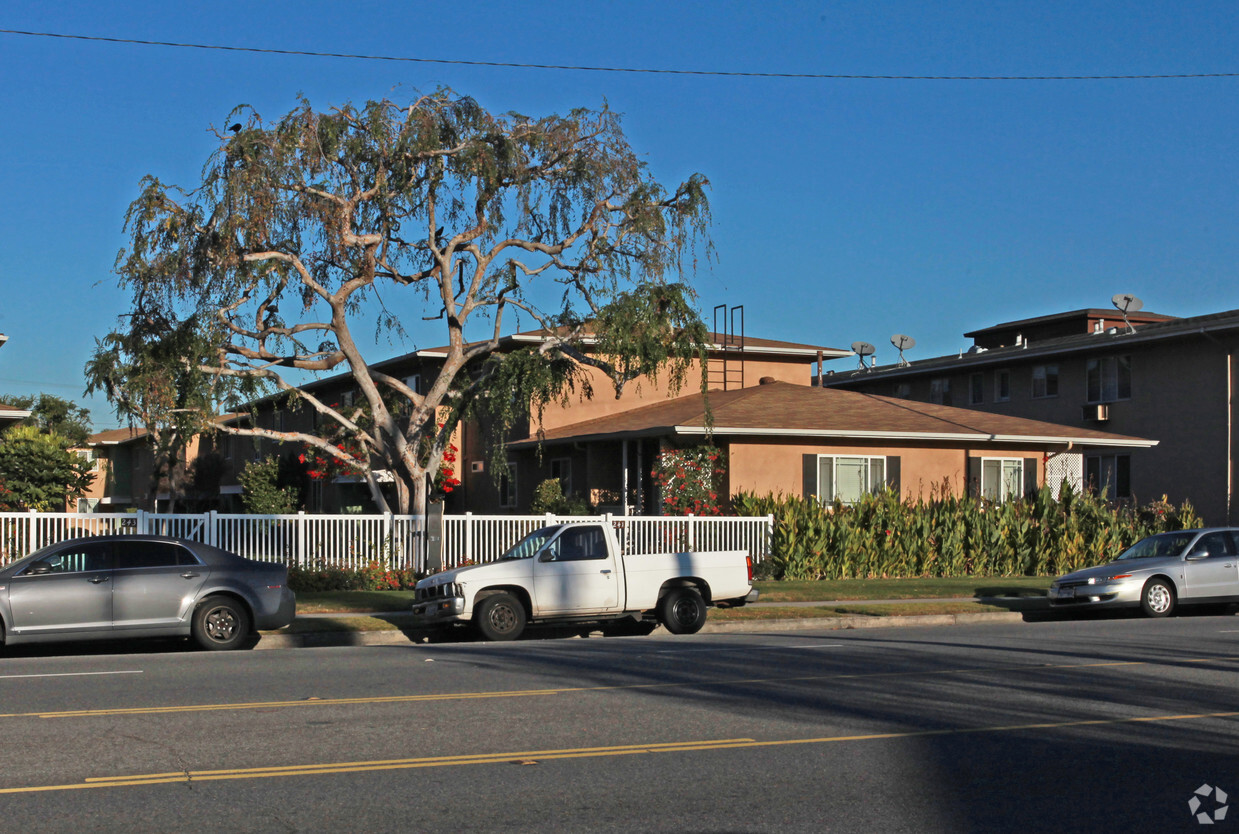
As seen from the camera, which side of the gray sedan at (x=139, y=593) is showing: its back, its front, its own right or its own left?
left

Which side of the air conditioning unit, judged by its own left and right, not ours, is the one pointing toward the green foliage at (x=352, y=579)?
front

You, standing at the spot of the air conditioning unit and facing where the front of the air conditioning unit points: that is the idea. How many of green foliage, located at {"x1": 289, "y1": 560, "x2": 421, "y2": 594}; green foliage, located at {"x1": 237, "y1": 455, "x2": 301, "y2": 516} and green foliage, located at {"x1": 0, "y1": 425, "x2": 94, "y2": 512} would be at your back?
0

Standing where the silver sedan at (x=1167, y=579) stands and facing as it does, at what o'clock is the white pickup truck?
The white pickup truck is roughly at 12 o'clock from the silver sedan.

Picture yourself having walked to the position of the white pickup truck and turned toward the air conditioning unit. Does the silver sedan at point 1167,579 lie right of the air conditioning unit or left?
right

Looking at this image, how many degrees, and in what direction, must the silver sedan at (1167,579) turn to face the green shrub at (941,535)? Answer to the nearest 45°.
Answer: approximately 90° to its right

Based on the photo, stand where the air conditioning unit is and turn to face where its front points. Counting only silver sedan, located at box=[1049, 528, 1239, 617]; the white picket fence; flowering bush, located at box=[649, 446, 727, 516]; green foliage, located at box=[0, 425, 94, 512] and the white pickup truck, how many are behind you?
0

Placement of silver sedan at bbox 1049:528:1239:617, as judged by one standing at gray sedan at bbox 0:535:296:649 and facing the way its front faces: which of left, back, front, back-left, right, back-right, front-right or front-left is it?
back

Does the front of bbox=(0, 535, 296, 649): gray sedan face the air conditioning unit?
no

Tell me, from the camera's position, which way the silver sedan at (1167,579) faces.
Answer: facing the viewer and to the left of the viewer

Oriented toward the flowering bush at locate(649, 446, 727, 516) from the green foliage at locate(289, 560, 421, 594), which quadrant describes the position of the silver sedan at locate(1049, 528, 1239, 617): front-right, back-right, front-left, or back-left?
front-right

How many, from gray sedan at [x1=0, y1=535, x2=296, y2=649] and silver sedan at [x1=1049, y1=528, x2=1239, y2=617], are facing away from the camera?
0

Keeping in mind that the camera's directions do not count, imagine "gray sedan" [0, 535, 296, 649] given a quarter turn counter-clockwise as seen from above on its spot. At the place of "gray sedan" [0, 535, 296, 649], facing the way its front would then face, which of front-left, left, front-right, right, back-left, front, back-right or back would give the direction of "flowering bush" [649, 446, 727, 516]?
back-left

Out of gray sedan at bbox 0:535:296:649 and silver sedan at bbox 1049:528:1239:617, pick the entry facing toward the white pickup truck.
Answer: silver sedan at bbox 1049:528:1239:617

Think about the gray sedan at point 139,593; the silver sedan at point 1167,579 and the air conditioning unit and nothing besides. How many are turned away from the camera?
0

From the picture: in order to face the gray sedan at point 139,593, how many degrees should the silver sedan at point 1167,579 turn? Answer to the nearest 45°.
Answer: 0° — it already faces it

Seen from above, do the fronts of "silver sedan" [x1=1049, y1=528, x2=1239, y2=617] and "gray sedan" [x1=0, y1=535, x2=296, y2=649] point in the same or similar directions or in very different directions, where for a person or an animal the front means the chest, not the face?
same or similar directions

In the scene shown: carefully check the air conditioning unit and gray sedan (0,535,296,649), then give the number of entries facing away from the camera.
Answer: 0

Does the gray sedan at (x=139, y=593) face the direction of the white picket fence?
no
